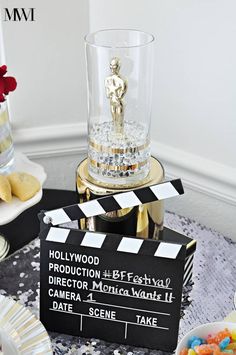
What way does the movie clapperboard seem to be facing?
toward the camera

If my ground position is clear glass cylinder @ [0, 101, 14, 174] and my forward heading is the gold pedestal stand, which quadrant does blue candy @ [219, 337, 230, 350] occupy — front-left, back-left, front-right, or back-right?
front-right

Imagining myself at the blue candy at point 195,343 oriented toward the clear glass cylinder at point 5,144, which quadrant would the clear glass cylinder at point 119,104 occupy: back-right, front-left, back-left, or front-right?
front-right
